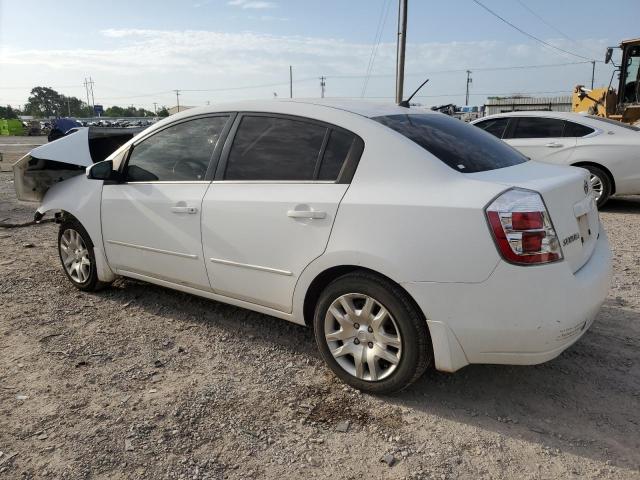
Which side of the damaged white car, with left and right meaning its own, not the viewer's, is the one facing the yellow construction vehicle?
right

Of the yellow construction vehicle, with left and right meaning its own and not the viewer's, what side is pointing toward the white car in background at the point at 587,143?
left

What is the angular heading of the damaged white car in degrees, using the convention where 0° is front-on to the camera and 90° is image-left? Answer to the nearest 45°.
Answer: approximately 135°

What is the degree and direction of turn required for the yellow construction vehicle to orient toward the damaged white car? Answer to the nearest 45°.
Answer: approximately 90° to its left

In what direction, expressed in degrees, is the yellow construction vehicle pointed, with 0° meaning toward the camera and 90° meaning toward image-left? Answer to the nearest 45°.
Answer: approximately 90°
